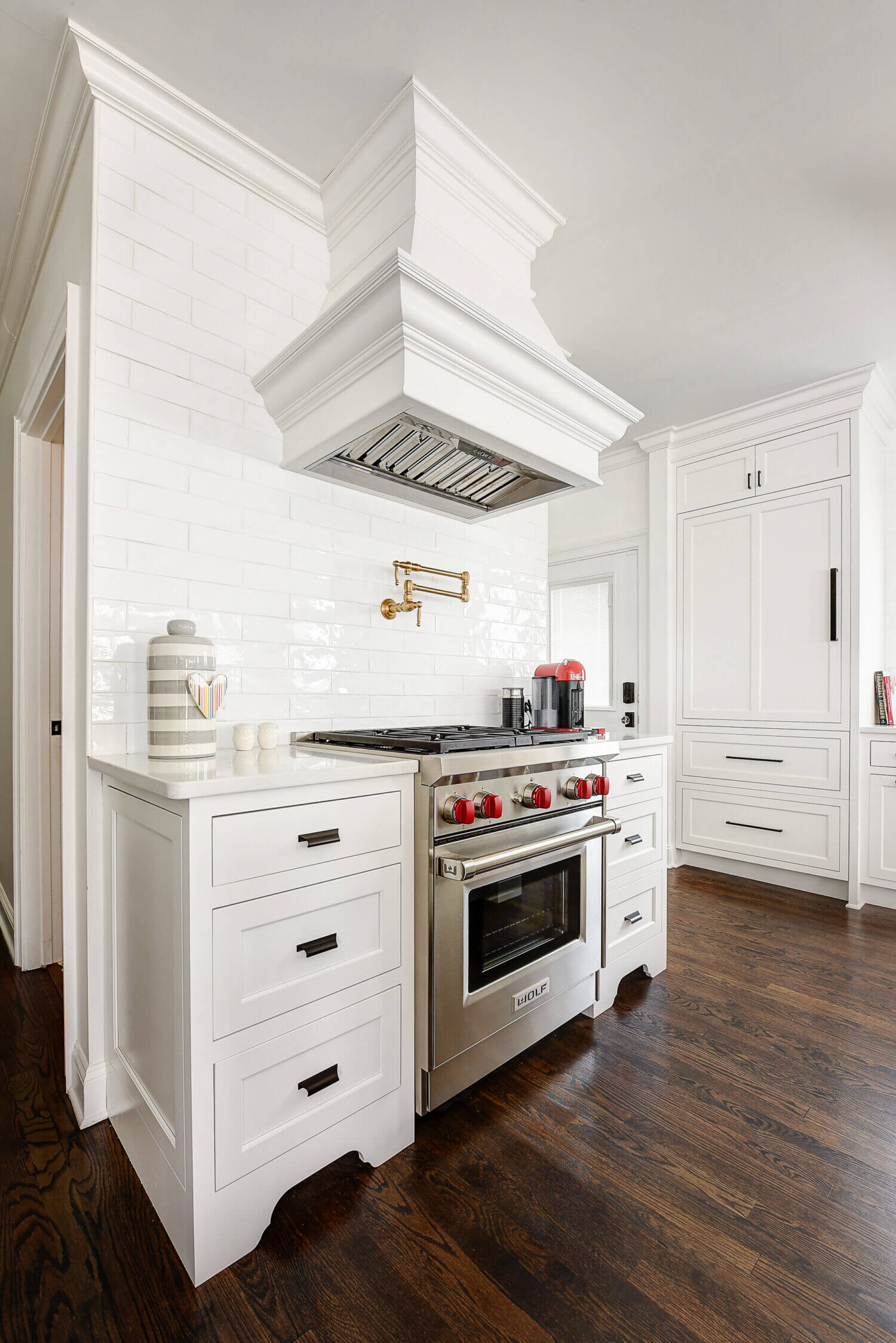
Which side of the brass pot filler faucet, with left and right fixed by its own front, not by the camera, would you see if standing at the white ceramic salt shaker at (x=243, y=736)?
right

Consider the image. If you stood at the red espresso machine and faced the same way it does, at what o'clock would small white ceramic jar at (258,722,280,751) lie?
The small white ceramic jar is roughly at 3 o'clock from the red espresso machine.

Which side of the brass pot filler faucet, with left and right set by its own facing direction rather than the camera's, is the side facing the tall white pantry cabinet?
left

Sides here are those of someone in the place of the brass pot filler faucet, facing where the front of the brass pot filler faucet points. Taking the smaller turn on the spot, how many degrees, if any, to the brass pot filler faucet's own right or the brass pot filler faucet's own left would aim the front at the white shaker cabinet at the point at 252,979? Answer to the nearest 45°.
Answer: approximately 45° to the brass pot filler faucet's own right

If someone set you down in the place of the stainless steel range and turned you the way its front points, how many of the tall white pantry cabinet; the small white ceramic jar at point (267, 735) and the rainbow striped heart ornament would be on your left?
1

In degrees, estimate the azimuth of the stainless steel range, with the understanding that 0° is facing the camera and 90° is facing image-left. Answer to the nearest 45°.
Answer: approximately 315°

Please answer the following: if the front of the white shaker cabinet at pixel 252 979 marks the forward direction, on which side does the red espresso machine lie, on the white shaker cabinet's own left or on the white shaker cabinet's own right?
on the white shaker cabinet's own left

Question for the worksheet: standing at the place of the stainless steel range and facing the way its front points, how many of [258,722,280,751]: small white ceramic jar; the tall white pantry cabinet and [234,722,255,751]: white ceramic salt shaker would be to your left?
1
